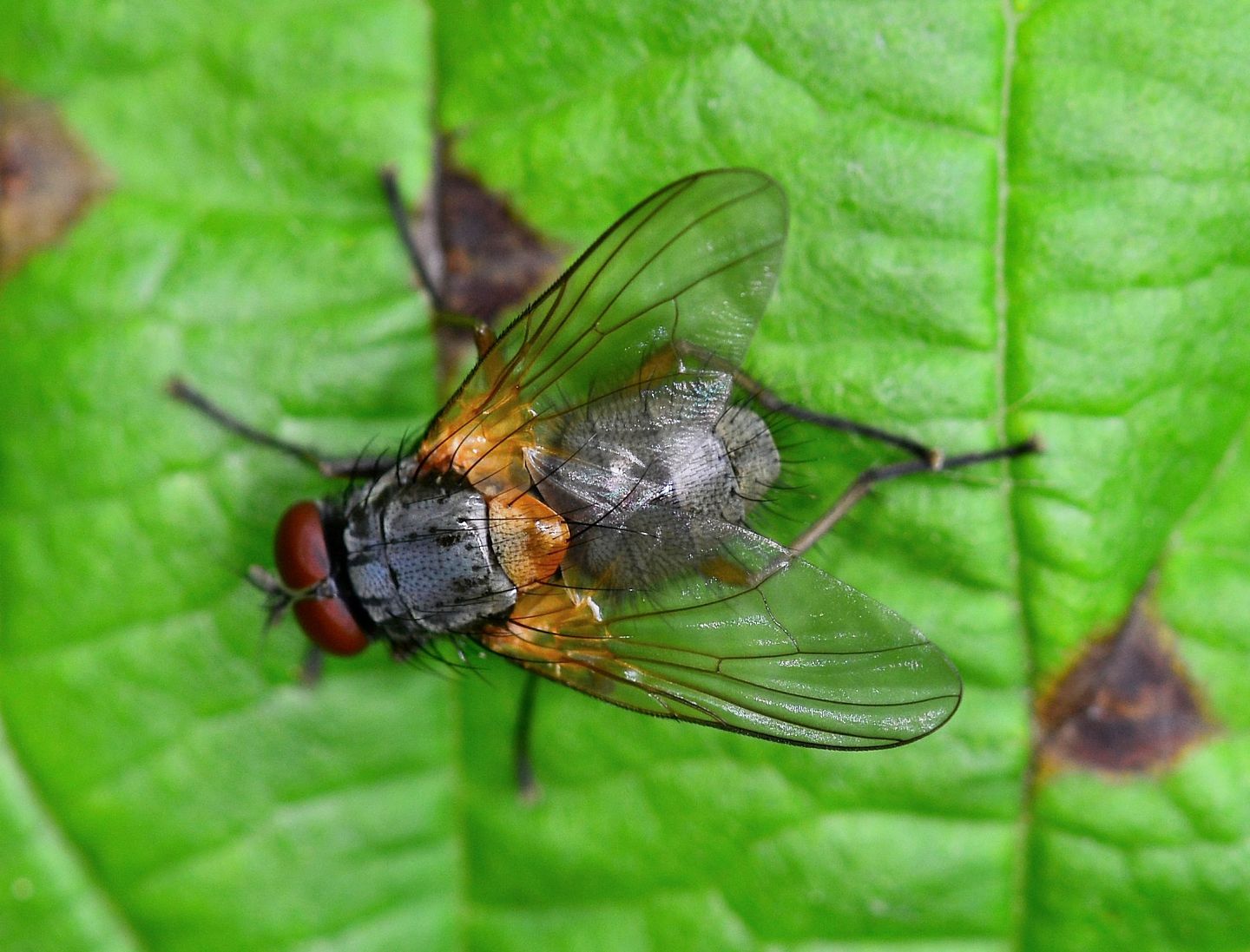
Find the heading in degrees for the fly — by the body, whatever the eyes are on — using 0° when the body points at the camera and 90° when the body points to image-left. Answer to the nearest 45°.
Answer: approximately 90°
